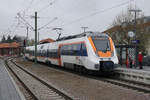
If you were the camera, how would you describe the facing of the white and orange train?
facing the viewer and to the right of the viewer

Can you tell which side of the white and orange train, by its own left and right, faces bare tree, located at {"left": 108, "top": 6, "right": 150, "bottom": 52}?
left
